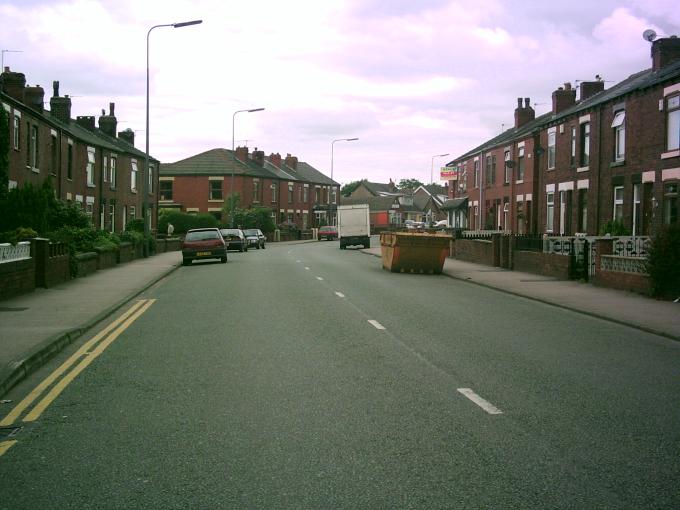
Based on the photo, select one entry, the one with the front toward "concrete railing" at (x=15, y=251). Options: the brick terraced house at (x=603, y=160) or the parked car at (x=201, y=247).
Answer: the brick terraced house

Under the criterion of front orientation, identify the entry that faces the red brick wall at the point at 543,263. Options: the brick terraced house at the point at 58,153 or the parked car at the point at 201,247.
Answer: the brick terraced house

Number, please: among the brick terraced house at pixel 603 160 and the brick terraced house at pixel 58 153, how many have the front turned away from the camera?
0

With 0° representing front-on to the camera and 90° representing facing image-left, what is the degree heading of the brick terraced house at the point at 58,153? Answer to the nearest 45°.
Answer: approximately 315°

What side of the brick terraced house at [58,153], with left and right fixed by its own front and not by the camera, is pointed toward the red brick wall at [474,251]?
front

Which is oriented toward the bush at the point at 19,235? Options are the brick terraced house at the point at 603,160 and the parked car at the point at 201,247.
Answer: the brick terraced house

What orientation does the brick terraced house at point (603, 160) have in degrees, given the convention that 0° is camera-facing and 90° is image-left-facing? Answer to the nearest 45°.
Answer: approximately 45°
